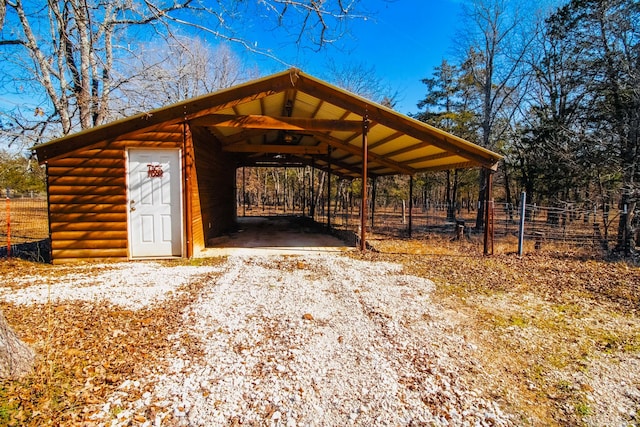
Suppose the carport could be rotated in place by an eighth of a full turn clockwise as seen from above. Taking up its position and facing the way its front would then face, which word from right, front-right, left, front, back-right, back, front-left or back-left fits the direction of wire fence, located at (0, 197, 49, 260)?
right

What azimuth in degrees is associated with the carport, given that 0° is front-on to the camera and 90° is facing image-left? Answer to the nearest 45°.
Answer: approximately 0°
